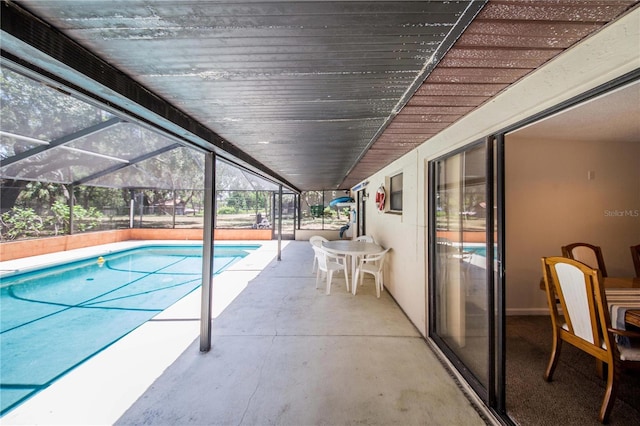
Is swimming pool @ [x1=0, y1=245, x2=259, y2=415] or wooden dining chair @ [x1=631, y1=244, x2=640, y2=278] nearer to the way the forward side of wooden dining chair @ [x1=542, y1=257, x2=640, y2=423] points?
the wooden dining chair

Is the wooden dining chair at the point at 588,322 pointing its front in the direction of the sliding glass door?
no

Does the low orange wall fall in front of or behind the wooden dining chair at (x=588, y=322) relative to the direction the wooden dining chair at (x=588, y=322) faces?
behind

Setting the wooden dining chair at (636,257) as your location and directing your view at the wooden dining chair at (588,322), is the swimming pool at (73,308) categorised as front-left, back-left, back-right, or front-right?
front-right

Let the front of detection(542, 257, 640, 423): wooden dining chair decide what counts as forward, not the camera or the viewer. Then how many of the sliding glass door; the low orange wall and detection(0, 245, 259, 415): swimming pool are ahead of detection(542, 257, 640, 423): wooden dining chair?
0

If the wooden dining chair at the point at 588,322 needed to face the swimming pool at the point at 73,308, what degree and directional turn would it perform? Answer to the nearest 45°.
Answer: approximately 180°

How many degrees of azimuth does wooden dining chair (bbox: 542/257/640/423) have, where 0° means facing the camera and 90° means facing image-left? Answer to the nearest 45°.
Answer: approximately 225°

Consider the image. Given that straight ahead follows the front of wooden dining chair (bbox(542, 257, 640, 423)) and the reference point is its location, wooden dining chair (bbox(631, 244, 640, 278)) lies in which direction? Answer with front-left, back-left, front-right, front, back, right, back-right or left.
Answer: front-left

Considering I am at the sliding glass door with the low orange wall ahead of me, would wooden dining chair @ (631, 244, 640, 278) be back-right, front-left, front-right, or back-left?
back-right

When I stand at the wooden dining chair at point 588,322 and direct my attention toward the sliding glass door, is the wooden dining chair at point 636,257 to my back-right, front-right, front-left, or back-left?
back-right
